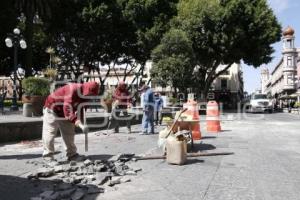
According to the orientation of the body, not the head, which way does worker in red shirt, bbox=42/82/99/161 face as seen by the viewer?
to the viewer's right

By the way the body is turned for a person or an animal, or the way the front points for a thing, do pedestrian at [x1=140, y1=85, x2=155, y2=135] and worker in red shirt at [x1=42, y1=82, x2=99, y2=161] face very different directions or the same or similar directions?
very different directions

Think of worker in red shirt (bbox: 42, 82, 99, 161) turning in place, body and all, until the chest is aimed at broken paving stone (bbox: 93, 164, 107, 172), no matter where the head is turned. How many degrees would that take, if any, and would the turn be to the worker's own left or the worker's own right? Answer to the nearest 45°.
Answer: approximately 45° to the worker's own right

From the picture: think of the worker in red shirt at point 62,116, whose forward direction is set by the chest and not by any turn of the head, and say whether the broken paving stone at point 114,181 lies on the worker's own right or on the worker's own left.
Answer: on the worker's own right

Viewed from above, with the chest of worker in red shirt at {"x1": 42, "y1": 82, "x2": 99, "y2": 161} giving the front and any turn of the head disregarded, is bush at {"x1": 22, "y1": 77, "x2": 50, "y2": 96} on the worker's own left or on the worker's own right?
on the worker's own left

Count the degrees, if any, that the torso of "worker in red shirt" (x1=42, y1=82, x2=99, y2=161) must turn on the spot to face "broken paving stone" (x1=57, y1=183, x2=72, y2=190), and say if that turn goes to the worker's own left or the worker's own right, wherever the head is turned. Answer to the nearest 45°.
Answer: approximately 90° to the worker's own right

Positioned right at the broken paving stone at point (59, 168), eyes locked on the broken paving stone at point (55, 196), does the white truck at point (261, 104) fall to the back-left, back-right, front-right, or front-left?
back-left
